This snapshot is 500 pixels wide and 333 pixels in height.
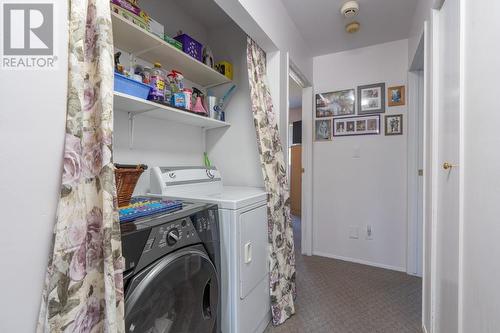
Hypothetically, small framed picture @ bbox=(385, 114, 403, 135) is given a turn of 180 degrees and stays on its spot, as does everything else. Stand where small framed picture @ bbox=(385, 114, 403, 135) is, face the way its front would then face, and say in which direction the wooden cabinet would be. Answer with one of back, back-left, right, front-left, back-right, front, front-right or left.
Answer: front-left

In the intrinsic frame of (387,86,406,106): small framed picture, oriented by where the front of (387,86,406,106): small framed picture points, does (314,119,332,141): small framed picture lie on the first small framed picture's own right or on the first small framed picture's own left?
on the first small framed picture's own right

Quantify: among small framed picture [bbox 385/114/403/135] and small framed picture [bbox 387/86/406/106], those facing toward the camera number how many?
2

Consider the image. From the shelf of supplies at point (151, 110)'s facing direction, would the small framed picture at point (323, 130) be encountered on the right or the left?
on its left

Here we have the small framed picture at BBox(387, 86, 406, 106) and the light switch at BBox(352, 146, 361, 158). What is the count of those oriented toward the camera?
2
